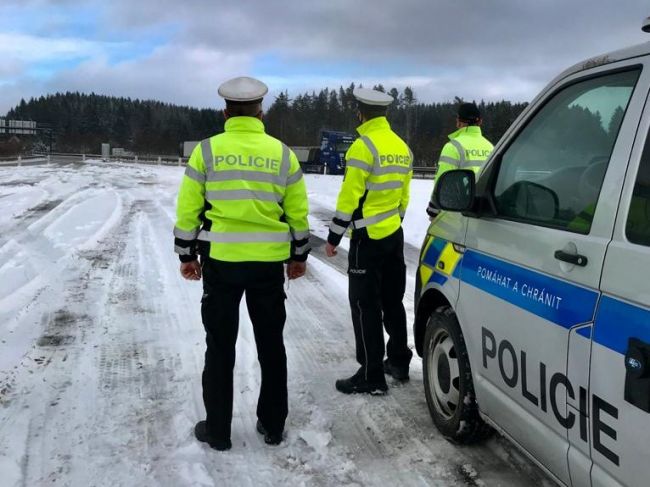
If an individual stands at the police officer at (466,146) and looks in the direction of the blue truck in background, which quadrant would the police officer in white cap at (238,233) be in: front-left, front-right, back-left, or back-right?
back-left

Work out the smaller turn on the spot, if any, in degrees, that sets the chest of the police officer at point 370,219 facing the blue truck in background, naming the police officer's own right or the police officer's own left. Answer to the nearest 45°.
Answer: approximately 45° to the police officer's own right

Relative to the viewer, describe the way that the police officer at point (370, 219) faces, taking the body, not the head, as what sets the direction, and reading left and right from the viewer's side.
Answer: facing away from the viewer and to the left of the viewer

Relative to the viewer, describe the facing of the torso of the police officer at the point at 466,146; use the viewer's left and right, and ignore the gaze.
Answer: facing away from the viewer and to the left of the viewer

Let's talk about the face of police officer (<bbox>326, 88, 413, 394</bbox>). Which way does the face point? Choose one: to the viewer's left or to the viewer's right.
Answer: to the viewer's left

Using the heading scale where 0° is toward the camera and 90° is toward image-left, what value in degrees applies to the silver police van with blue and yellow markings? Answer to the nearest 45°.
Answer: approximately 135°
